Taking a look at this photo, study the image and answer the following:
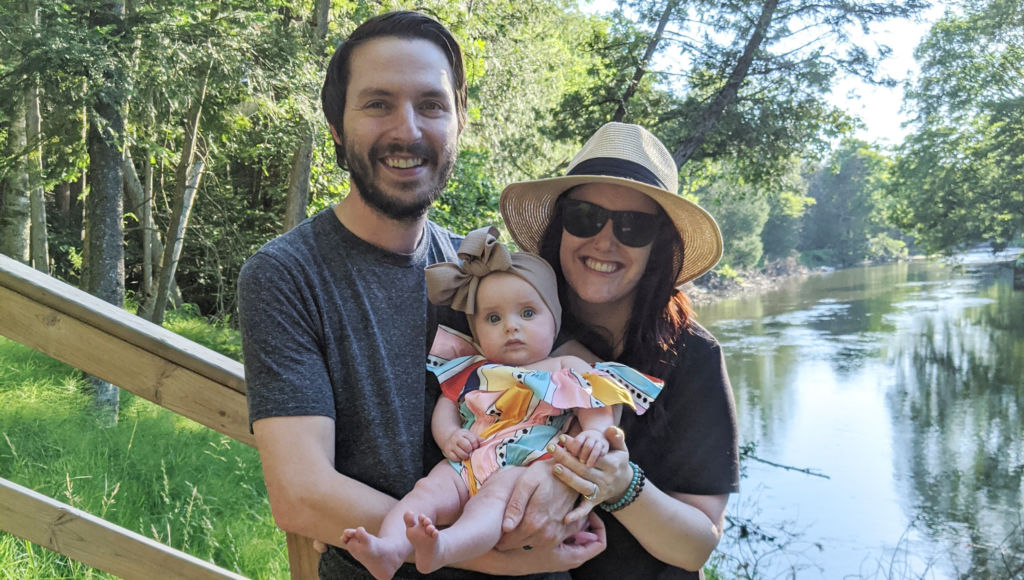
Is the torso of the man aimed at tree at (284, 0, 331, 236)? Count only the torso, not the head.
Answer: no

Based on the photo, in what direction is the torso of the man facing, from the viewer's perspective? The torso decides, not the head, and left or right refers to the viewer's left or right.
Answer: facing the viewer and to the right of the viewer

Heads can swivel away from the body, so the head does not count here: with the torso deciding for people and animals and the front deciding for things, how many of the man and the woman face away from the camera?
0

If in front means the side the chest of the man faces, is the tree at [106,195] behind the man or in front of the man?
behind

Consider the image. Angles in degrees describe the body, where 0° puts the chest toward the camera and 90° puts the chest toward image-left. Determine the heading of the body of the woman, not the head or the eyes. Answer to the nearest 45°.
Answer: approximately 45°

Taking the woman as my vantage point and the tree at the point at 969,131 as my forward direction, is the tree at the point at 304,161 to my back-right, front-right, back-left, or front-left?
front-left

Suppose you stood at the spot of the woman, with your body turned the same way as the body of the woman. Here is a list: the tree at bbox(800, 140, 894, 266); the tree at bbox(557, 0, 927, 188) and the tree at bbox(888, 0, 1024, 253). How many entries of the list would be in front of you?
0

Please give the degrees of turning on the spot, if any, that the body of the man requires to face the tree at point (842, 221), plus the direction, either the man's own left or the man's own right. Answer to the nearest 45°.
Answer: approximately 90° to the man's own left

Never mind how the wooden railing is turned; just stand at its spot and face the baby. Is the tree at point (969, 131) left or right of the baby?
left

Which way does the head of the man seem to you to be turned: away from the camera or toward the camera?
toward the camera

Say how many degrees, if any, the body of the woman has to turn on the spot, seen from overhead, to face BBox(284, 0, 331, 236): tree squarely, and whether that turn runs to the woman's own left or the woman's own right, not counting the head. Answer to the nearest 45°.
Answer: approximately 90° to the woman's own right

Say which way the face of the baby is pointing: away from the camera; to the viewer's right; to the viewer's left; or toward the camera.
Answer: toward the camera
